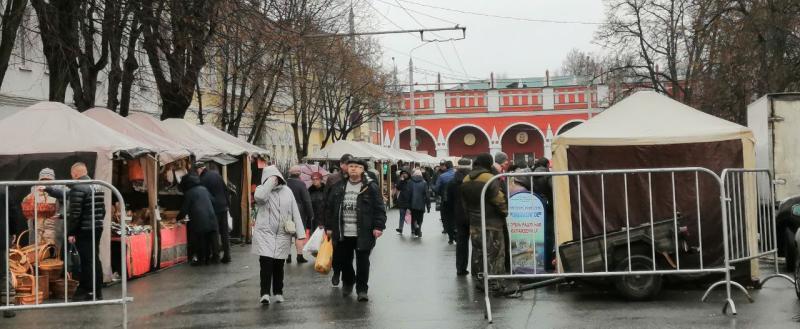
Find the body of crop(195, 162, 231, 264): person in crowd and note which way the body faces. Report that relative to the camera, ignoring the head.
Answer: to the viewer's left

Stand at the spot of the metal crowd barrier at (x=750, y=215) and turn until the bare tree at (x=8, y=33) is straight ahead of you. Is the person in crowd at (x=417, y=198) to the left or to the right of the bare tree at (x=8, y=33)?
right

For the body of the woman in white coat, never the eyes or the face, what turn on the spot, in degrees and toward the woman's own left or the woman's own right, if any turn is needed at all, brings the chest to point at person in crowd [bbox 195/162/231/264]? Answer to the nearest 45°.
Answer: approximately 180°
